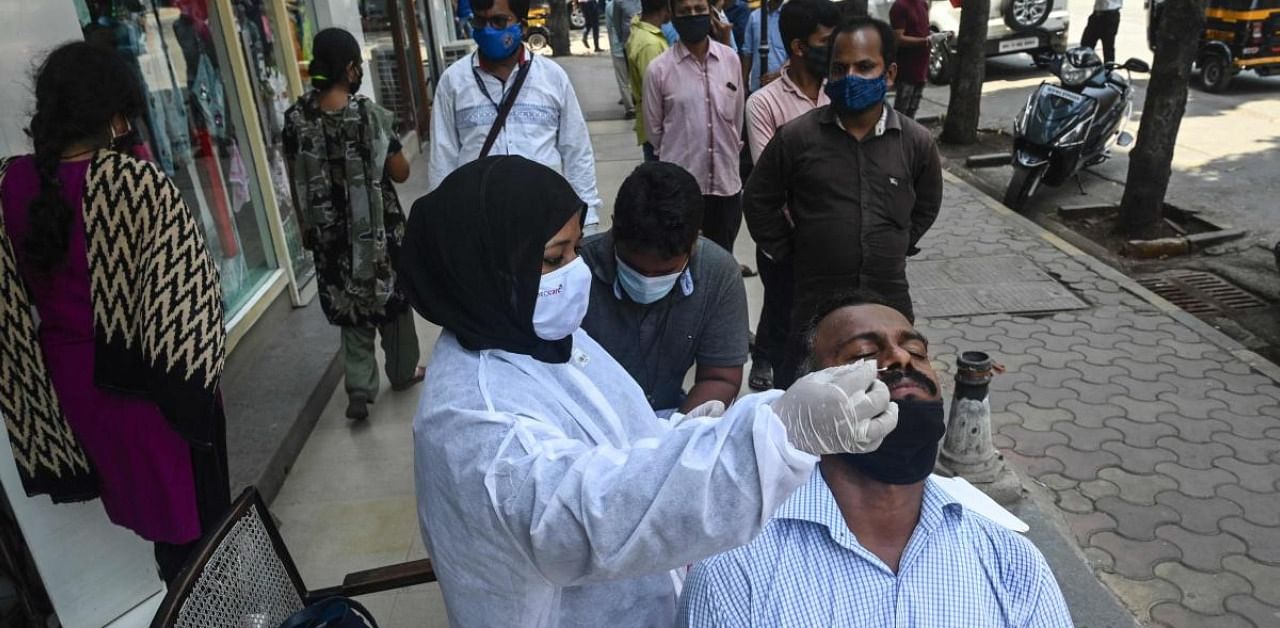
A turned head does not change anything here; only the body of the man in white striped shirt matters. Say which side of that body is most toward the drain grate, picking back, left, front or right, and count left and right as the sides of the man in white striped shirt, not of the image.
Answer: left

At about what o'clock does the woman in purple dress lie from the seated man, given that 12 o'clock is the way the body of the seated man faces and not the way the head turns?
The woman in purple dress is roughly at 3 o'clock from the seated man.

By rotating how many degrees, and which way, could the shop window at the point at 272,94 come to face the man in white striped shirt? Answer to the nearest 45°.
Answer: approximately 45° to its right

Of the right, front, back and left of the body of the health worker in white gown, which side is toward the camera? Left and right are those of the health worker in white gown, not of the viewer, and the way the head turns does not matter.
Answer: right

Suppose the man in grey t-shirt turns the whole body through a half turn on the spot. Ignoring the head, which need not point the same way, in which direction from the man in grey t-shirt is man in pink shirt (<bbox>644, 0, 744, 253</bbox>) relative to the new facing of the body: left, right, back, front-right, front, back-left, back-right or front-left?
front

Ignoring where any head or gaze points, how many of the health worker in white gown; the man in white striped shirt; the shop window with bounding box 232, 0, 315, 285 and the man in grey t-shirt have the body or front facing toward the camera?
2

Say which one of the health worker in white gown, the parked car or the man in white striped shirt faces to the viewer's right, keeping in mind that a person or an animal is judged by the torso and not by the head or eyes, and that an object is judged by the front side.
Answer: the health worker in white gown

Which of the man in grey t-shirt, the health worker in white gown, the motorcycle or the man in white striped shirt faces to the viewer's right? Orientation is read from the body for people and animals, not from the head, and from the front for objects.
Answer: the health worker in white gown

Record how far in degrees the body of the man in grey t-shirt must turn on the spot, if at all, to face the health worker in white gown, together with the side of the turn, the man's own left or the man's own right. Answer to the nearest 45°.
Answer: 0° — they already face them

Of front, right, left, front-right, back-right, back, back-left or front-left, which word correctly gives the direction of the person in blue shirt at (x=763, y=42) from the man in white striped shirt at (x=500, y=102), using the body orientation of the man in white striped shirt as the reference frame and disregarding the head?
back-left
